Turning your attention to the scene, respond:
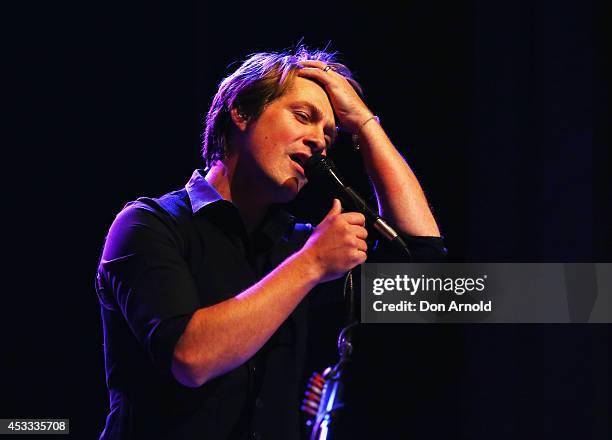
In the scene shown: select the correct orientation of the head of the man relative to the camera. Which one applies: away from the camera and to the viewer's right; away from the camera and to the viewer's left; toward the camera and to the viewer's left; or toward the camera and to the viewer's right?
toward the camera and to the viewer's right

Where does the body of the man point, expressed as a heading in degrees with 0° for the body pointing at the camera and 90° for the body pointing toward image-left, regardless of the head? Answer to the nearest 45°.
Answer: approximately 315°
